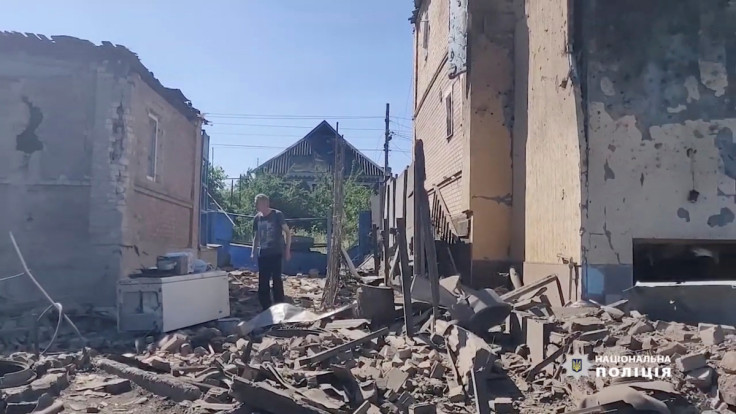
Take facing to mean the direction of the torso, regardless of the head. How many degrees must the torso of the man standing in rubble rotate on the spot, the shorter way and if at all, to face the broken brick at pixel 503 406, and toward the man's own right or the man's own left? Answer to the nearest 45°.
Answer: approximately 45° to the man's own left

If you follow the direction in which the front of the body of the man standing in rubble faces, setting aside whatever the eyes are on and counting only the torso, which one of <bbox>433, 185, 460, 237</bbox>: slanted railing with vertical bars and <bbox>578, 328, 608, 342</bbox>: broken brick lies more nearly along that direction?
the broken brick

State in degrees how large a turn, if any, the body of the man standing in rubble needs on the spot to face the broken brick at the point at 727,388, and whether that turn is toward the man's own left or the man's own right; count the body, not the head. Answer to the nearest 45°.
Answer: approximately 90° to the man's own left

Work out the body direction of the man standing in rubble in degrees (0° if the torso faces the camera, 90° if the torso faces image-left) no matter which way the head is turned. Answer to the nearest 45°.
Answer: approximately 45°

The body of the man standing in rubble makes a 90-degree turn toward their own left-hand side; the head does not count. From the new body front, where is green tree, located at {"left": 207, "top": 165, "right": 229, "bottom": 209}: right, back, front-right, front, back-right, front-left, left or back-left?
back-left

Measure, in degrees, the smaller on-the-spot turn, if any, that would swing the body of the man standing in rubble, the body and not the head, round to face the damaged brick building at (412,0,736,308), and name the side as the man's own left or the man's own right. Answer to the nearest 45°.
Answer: approximately 90° to the man's own left

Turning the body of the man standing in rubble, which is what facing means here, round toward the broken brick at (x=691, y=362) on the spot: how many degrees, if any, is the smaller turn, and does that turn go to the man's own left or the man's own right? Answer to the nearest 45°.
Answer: approximately 90° to the man's own left

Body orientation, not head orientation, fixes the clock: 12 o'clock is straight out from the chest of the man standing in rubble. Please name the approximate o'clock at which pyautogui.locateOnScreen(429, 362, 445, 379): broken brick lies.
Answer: The broken brick is roughly at 10 o'clock from the man standing in rubble.

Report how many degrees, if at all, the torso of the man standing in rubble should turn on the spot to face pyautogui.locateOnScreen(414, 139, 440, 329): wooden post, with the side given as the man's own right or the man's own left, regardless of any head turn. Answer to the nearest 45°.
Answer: approximately 90° to the man's own left

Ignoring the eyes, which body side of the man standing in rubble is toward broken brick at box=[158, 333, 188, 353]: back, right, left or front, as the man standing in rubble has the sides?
front
